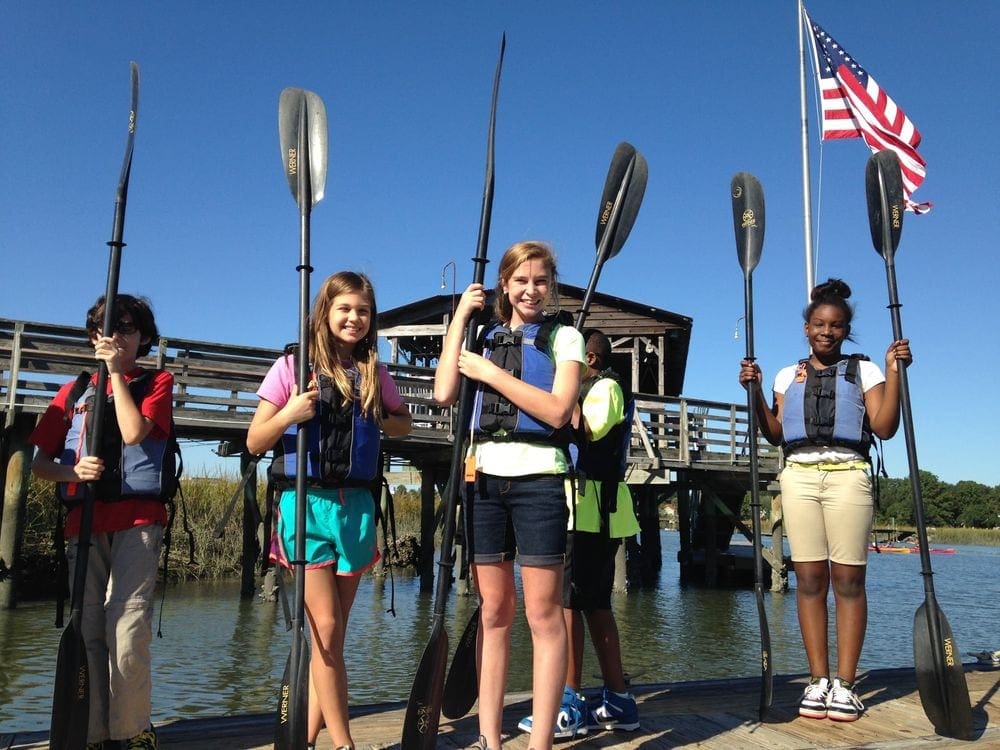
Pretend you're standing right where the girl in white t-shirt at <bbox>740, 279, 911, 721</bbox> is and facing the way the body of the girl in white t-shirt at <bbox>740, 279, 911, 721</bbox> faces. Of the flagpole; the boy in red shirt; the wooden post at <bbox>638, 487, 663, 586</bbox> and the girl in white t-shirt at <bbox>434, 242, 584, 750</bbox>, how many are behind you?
2

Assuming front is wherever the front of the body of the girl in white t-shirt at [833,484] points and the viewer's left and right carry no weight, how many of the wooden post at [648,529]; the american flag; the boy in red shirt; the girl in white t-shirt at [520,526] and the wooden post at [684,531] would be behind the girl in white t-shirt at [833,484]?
3

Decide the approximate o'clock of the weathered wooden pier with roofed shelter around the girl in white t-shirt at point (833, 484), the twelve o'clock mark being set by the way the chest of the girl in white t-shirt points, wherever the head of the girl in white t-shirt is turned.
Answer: The weathered wooden pier with roofed shelter is roughly at 5 o'clock from the girl in white t-shirt.

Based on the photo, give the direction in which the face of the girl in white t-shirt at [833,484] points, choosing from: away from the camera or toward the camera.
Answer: toward the camera

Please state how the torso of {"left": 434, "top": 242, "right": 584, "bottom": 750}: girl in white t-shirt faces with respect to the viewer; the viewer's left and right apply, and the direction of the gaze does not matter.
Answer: facing the viewer

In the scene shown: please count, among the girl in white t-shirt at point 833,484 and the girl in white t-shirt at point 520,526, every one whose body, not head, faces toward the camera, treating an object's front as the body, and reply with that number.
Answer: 2

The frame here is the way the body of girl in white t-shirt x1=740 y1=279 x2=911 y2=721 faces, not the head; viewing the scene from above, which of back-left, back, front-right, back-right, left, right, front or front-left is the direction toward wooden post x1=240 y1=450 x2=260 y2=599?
back-right

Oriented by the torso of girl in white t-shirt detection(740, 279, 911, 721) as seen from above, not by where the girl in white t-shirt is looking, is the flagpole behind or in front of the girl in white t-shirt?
behind

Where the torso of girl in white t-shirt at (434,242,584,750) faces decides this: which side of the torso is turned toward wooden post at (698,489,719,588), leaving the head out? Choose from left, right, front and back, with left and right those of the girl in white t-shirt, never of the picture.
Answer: back

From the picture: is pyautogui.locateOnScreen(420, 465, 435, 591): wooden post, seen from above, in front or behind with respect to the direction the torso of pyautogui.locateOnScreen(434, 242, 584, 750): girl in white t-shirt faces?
behind

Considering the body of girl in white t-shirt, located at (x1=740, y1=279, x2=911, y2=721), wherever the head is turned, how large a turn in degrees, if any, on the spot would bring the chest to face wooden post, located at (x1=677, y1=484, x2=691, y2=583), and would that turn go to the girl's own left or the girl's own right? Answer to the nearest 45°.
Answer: approximately 180°
